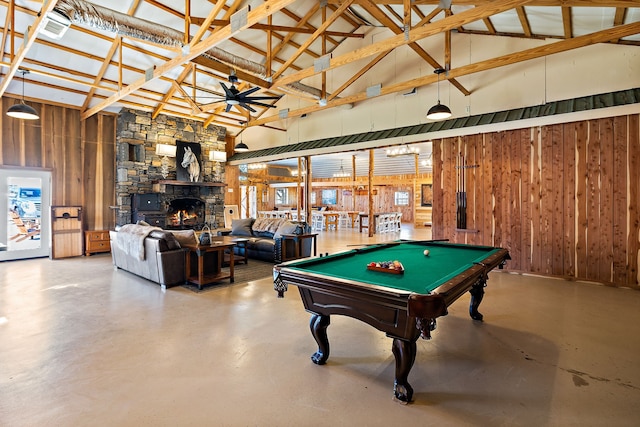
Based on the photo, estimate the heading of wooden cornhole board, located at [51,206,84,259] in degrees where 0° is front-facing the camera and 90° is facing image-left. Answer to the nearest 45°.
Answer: approximately 0°

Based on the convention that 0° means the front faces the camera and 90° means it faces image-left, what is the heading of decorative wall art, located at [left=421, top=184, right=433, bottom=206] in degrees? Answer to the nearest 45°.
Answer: approximately 0°

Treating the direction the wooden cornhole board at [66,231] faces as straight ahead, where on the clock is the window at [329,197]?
The window is roughly at 8 o'clock from the wooden cornhole board.

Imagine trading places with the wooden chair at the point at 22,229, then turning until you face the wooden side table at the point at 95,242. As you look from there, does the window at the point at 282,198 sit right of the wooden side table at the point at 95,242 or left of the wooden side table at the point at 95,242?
left

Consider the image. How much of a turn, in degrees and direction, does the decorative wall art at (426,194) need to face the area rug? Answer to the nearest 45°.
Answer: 0° — it already faces it

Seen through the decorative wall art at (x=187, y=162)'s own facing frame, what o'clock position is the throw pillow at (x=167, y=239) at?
The throw pillow is roughly at 12 o'clock from the decorative wall art.
